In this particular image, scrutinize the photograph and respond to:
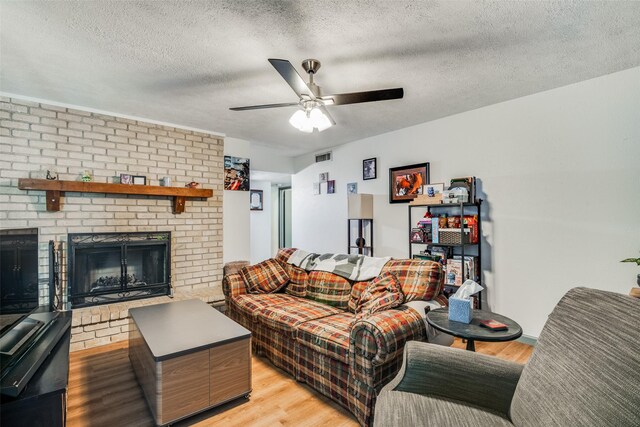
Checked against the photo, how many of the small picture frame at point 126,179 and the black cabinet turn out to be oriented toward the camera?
1

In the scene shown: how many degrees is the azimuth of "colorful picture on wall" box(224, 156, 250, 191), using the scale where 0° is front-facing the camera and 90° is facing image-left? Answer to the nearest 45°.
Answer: approximately 315°

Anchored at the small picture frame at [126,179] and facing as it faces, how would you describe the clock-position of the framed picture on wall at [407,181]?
The framed picture on wall is roughly at 10 o'clock from the small picture frame.

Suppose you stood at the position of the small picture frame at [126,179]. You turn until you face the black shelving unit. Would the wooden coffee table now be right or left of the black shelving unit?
right

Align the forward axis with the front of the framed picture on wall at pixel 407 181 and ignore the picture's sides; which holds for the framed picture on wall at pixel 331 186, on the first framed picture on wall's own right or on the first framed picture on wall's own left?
on the first framed picture on wall's own right

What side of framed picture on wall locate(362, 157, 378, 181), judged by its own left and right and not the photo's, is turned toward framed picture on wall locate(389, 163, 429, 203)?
left

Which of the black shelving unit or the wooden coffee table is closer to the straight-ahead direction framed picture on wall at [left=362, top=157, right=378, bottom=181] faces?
the wooden coffee table

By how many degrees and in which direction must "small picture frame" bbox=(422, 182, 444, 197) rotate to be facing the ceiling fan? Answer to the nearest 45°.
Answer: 0° — it already faces it

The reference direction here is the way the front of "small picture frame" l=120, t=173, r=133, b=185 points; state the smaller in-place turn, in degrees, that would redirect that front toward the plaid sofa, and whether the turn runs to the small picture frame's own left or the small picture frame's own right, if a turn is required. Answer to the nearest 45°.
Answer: approximately 45° to the small picture frame's own left

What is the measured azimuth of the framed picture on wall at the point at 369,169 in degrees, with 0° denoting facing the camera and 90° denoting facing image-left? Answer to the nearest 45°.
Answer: approximately 45°

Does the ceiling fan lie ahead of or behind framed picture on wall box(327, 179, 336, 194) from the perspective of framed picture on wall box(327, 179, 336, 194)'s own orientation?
ahead

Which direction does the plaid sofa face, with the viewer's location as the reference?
facing the viewer and to the left of the viewer
